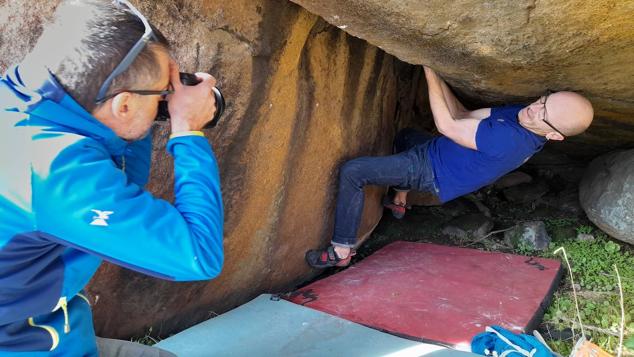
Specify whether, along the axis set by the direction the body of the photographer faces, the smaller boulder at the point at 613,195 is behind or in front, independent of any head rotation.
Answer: in front

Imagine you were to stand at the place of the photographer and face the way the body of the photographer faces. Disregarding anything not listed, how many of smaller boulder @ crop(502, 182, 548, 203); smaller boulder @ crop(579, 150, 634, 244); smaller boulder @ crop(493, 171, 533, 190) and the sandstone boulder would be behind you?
0

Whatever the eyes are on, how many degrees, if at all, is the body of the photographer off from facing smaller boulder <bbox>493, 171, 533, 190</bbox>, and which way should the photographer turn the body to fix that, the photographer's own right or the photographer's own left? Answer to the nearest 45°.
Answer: approximately 45° to the photographer's own left

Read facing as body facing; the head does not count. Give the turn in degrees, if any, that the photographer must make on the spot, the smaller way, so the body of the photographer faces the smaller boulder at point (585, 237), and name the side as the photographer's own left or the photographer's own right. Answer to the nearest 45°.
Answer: approximately 45° to the photographer's own left

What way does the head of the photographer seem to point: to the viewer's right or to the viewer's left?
to the viewer's right

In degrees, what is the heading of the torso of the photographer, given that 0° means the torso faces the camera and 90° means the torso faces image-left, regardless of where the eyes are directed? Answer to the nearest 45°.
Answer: approximately 270°

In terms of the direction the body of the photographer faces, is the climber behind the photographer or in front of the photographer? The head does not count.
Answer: in front

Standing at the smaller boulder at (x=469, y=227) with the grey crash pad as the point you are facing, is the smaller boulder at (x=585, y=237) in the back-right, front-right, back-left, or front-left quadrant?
back-left

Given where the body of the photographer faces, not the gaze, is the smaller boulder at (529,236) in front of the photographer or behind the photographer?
in front
